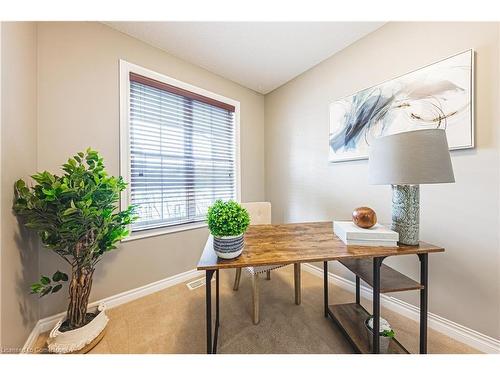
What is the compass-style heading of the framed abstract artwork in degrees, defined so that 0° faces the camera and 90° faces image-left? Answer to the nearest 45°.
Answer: approximately 45°

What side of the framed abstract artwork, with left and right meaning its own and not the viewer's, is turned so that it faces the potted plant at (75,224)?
front

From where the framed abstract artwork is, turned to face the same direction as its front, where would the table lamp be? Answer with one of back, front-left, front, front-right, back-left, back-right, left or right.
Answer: front-left
